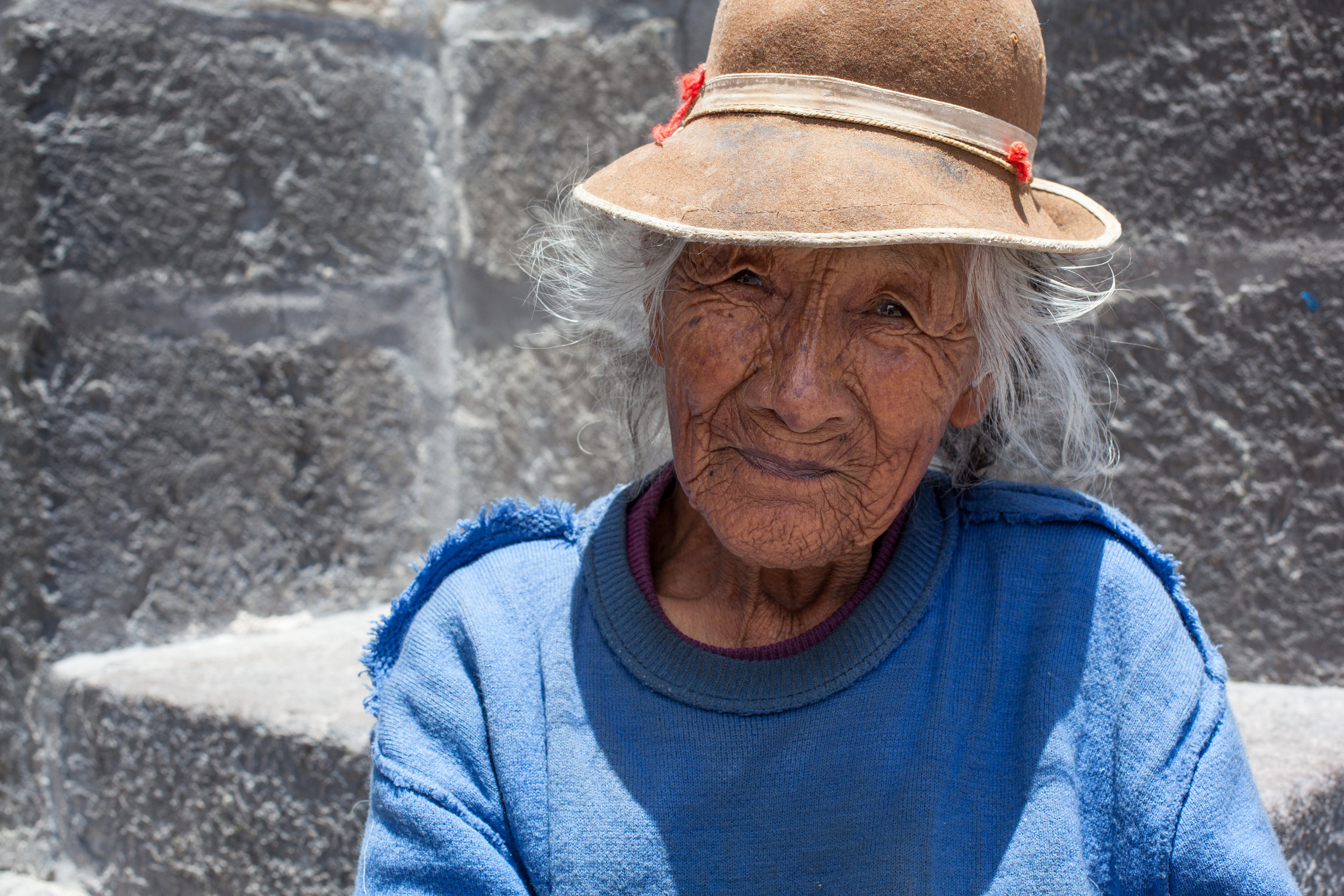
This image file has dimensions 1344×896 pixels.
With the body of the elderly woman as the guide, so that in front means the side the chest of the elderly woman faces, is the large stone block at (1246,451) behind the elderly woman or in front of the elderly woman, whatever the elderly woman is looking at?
behind

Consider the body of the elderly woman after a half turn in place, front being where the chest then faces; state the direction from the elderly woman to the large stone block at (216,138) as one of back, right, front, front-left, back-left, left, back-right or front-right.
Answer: front-left

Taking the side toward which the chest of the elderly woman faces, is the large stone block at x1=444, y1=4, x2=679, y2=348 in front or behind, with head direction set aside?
behind

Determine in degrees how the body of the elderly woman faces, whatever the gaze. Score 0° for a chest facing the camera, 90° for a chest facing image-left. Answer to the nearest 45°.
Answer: approximately 0°

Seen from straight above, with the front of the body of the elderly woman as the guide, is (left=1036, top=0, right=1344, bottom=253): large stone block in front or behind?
behind
